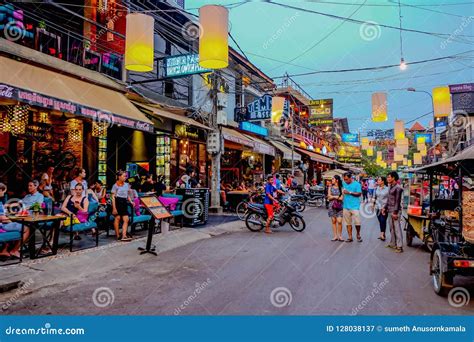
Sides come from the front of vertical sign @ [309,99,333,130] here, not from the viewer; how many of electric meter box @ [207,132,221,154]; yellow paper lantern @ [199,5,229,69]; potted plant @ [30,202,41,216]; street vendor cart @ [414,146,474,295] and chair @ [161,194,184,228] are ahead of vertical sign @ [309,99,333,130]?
5

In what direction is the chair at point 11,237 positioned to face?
to the viewer's right

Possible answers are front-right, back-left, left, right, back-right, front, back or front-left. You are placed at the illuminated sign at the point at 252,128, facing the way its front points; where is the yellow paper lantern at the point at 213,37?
front-right

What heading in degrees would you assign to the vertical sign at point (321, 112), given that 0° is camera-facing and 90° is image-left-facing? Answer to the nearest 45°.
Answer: approximately 0°

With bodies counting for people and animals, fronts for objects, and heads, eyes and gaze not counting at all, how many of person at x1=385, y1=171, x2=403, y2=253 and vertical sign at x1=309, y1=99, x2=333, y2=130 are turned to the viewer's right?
0

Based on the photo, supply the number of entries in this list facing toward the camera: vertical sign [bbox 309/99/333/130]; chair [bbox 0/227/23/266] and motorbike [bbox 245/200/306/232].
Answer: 1

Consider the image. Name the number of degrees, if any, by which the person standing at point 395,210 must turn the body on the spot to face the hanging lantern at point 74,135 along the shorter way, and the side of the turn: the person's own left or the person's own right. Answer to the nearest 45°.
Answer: approximately 45° to the person's own right

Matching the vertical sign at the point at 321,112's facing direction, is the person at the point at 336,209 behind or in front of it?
in front

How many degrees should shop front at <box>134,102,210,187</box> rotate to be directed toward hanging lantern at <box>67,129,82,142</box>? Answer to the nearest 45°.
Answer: approximately 90° to its right
